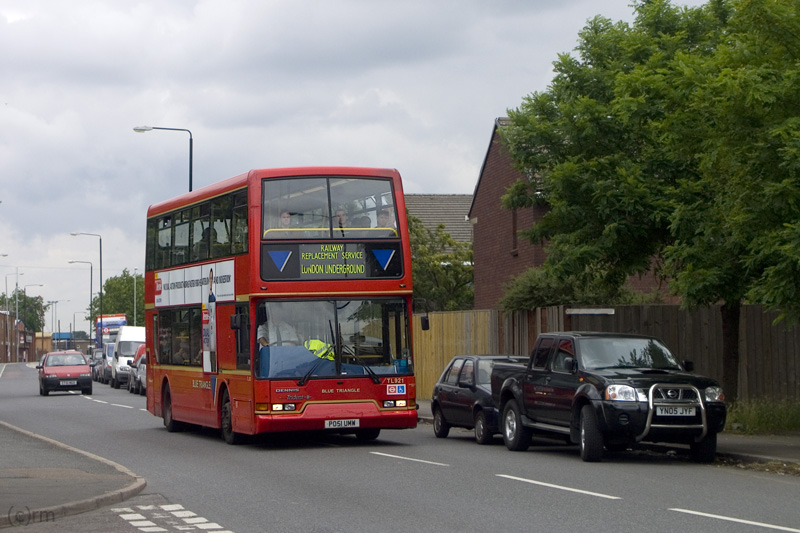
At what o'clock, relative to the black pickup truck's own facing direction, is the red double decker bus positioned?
The red double decker bus is roughly at 5 o'clock from the black pickup truck.

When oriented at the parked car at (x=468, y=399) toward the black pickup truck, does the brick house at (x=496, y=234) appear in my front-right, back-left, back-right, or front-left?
back-left

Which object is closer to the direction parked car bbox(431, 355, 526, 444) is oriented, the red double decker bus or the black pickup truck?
the black pickup truck

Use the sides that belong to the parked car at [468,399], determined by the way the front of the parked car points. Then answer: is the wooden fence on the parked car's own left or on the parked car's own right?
on the parked car's own left

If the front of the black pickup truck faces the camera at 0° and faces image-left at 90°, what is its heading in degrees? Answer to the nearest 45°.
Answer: approximately 315°

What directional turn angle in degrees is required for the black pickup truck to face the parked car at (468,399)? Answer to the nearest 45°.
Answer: approximately 180°

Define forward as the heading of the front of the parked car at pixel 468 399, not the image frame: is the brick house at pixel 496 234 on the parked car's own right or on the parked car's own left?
on the parked car's own left

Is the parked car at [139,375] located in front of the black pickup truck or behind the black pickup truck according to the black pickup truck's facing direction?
behind

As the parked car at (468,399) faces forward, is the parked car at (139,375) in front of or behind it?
behind

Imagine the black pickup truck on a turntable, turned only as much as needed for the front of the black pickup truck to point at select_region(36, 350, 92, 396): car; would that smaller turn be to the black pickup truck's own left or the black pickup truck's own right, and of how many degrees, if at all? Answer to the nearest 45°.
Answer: approximately 180°
